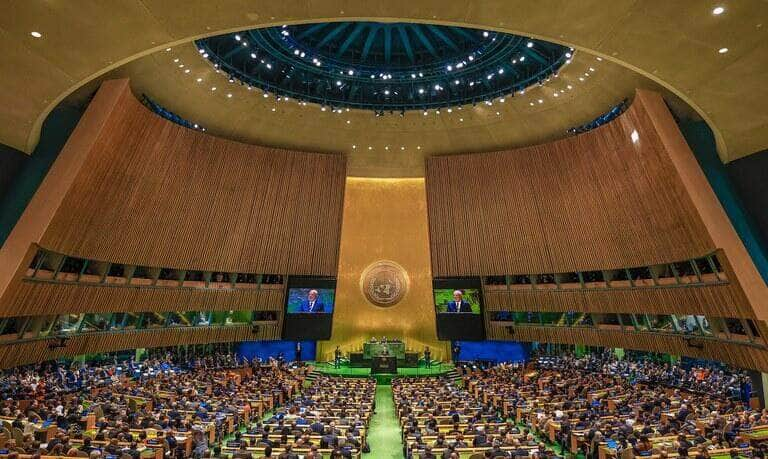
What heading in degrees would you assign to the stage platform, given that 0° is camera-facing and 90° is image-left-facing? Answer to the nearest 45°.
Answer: approximately 0°
